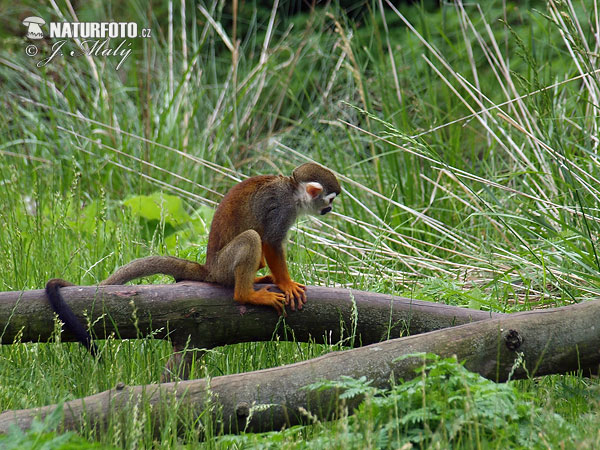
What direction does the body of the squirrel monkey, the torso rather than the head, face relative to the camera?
to the viewer's right

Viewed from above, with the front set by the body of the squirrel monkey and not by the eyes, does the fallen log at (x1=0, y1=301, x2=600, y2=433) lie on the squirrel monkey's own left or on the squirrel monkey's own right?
on the squirrel monkey's own right
